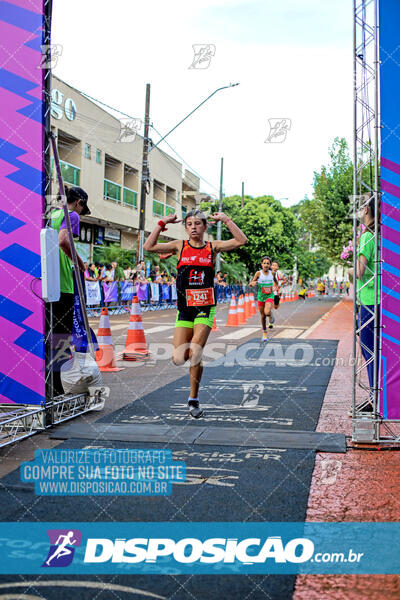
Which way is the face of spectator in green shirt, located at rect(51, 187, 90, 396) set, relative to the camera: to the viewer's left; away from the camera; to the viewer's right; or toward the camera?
to the viewer's right

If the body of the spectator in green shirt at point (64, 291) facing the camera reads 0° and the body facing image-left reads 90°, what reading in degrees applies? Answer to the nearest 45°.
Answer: approximately 270°

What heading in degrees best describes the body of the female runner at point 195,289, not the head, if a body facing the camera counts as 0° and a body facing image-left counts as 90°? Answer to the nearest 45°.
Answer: approximately 0°

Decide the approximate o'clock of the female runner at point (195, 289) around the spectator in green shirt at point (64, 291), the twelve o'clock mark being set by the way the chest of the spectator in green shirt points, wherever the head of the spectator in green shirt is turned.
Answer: The female runner is roughly at 12 o'clock from the spectator in green shirt.

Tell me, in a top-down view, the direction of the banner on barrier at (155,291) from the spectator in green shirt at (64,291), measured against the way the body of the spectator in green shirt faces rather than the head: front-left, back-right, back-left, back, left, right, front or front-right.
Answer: left

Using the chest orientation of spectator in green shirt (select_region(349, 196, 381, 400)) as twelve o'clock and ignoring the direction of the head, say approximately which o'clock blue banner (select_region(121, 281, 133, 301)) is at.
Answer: The blue banner is roughly at 2 o'clock from the spectator in green shirt.

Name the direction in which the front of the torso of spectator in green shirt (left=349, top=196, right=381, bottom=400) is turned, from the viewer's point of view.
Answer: to the viewer's left
